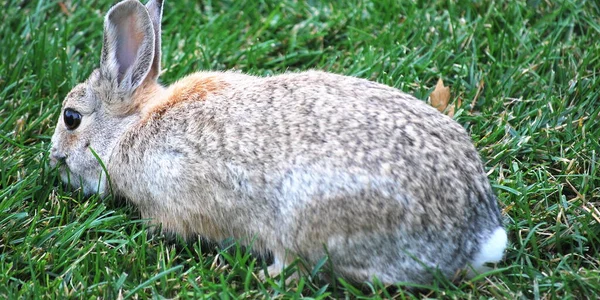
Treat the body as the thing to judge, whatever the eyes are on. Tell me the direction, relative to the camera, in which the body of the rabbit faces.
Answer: to the viewer's left

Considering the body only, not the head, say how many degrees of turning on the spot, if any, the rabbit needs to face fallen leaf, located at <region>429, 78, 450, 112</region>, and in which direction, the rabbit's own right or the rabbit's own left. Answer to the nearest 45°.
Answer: approximately 135° to the rabbit's own right
